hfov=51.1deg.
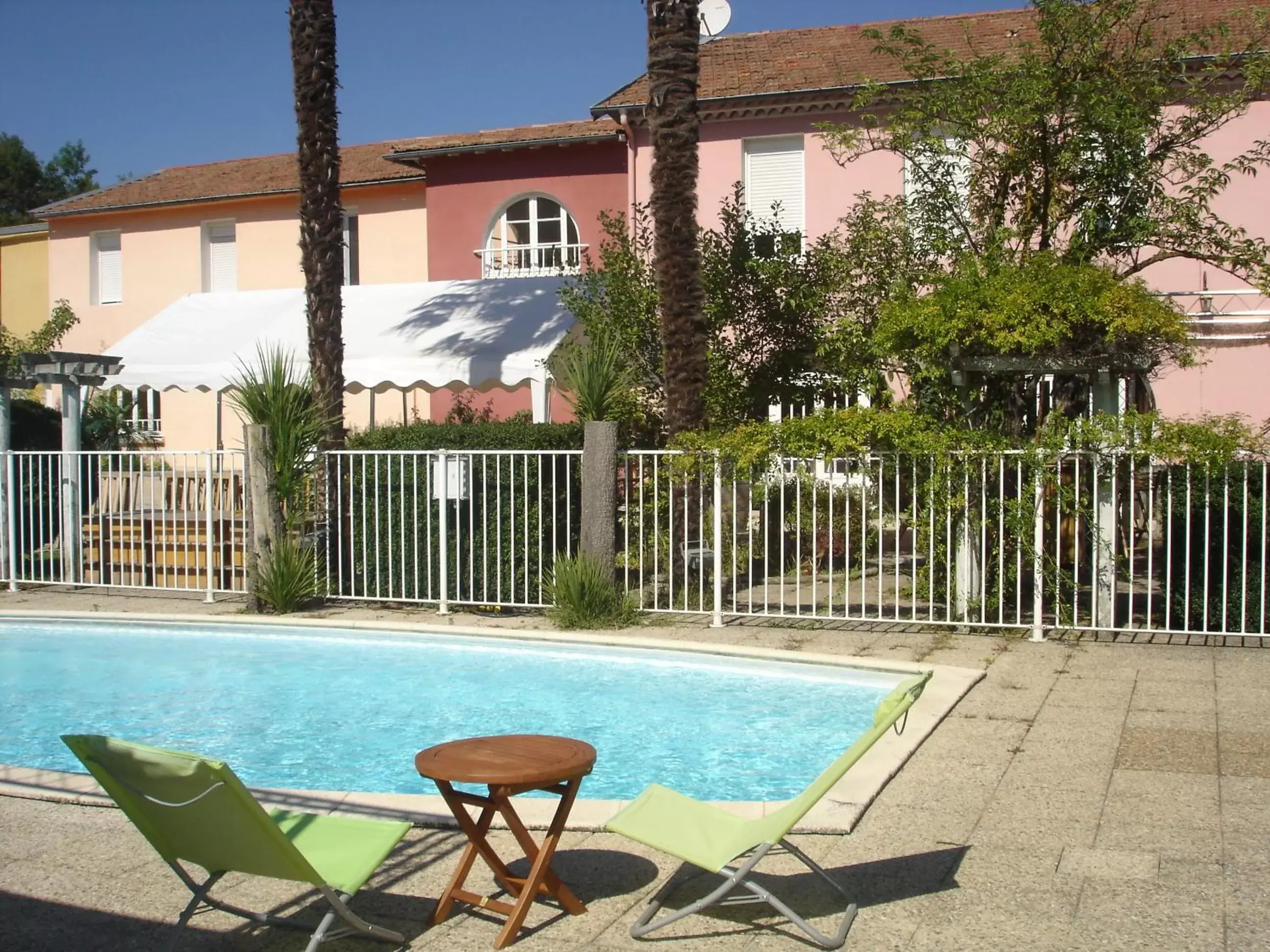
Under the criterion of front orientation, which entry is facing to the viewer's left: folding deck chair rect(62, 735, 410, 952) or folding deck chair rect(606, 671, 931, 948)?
folding deck chair rect(606, 671, 931, 948)

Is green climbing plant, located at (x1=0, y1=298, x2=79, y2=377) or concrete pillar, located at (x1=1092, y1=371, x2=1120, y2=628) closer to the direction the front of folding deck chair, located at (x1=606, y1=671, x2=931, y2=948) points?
the green climbing plant

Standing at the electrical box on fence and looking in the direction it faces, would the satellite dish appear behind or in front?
behind

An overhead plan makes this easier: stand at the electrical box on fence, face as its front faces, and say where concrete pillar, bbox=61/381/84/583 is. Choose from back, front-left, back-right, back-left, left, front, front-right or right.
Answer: back-right

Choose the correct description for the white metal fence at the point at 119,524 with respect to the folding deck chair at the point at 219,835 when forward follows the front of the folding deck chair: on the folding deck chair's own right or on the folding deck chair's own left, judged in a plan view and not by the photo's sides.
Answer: on the folding deck chair's own left

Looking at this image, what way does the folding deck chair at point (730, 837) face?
to the viewer's left

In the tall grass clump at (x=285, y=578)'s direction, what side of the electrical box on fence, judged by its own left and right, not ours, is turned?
right

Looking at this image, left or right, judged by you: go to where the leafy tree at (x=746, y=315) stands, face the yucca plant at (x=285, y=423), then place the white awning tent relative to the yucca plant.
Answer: right

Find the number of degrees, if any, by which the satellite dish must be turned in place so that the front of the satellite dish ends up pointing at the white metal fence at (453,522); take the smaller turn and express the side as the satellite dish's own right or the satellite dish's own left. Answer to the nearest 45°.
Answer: approximately 45° to the satellite dish's own left

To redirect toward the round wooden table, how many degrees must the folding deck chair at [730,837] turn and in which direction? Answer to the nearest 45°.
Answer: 0° — it already faces it
